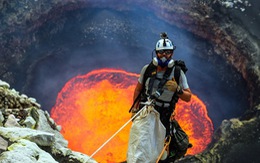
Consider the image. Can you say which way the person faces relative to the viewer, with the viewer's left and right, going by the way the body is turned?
facing the viewer

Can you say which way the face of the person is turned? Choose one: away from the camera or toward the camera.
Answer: toward the camera
